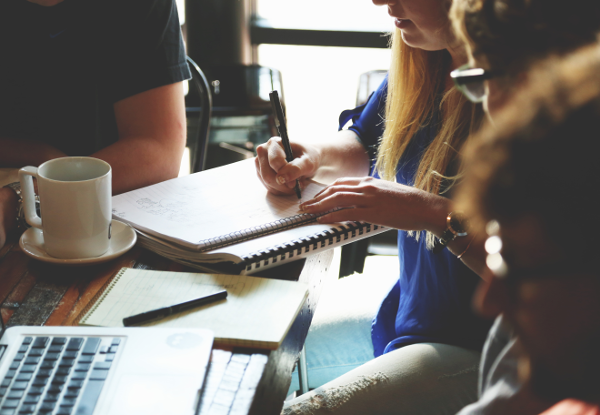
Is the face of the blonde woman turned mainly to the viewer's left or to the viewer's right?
to the viewer's left

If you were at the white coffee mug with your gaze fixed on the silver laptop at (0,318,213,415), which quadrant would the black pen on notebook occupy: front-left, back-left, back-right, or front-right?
front-left

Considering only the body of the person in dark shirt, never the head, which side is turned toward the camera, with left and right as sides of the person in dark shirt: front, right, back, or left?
front

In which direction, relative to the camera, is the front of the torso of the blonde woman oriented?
to the viewer's left

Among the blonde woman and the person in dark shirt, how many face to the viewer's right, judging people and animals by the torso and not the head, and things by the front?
0

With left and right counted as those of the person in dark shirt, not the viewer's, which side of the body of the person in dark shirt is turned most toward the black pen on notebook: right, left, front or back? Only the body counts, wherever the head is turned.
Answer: front

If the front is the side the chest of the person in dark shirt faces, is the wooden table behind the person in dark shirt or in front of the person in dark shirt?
in front
